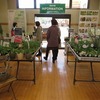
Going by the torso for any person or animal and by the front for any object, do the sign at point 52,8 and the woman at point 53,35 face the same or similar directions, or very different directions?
very different directions

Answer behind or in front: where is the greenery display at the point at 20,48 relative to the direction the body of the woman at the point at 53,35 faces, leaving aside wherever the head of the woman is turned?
behind

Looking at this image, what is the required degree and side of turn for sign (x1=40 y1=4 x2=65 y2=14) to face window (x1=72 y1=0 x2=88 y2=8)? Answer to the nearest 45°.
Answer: approximately 90° to its left

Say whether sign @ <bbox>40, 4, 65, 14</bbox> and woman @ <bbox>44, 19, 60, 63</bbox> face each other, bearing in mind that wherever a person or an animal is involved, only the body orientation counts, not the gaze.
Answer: yes

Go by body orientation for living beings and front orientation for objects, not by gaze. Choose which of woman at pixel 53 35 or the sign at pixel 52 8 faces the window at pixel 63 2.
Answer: the woman

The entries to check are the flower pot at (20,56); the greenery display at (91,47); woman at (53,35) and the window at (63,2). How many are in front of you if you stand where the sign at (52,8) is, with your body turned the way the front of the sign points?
3

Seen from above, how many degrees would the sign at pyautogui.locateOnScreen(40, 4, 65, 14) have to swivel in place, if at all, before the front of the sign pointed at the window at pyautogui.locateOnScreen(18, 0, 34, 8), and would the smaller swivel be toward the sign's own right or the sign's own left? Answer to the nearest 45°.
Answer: approximately 90° to the sign's own right

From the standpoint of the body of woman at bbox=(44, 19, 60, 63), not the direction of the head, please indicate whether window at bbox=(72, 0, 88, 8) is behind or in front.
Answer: in front

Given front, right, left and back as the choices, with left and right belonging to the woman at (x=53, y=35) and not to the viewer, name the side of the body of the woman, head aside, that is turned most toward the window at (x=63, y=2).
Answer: front

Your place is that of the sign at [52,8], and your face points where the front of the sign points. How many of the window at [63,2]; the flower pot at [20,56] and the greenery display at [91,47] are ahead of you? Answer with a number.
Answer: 2

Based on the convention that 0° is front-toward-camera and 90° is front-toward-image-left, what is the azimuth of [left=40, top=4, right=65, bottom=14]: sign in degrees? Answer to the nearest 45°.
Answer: approximately 0°

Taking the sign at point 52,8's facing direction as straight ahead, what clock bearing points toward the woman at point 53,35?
The woman is roughly at 12 o'clock from the sign.

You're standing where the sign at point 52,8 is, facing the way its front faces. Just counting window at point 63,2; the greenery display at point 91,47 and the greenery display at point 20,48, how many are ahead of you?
2

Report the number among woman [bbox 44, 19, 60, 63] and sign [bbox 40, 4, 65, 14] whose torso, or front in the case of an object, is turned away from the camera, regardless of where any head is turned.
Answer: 1

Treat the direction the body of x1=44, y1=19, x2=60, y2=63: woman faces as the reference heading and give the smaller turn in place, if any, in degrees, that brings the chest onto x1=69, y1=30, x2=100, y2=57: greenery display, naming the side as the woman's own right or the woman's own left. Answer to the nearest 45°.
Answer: approximately 135° to the woman's own right

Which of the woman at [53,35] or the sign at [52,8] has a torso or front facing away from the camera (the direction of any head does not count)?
the woman

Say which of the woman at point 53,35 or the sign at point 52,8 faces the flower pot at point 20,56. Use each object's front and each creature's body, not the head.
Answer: the sign

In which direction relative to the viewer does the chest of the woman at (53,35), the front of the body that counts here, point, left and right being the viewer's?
facing away from the viewer
